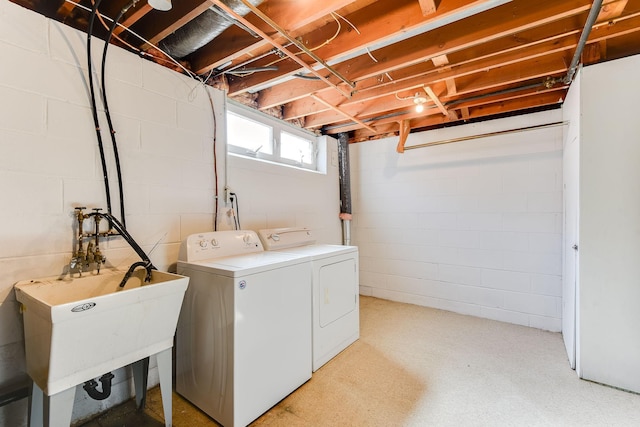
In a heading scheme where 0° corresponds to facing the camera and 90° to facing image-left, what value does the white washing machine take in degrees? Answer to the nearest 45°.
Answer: approximately 315°

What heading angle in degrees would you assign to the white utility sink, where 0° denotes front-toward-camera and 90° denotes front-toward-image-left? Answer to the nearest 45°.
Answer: approximately 315°

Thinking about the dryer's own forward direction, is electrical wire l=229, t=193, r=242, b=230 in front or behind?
behind

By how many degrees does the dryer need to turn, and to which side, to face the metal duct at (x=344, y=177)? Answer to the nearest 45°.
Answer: approximately 135° to its left
